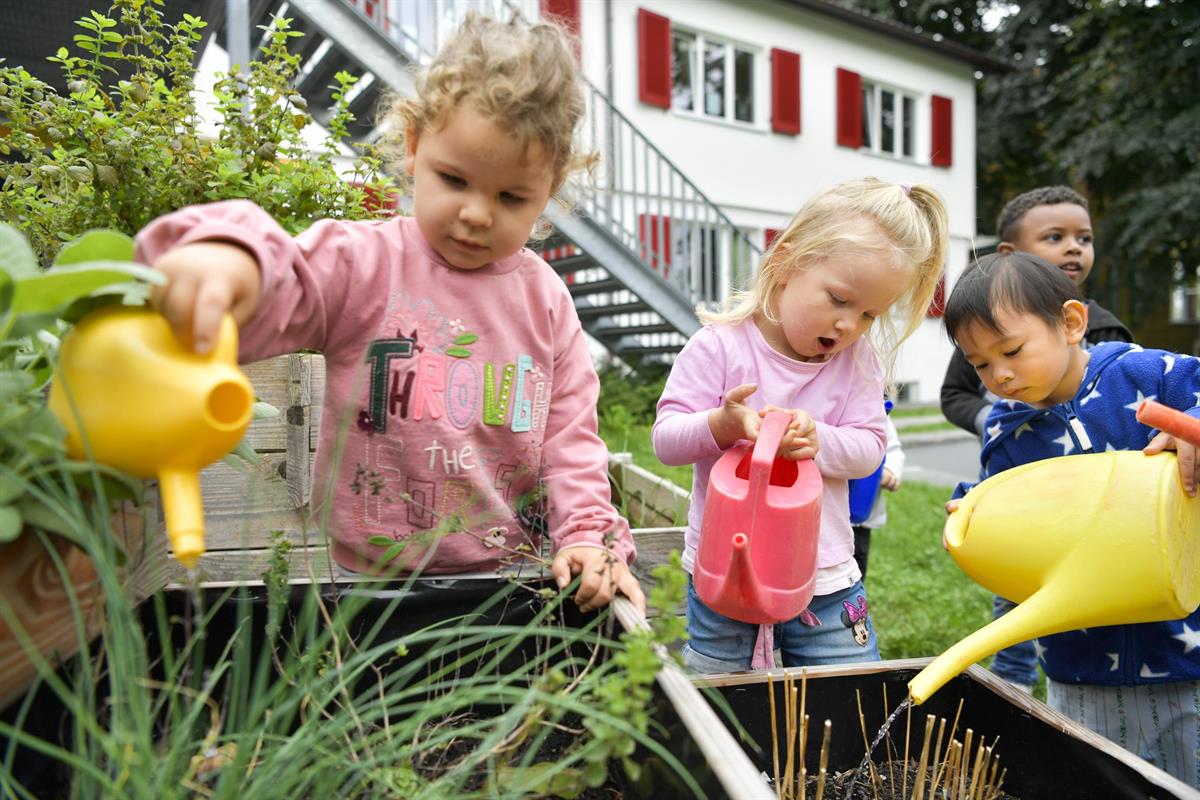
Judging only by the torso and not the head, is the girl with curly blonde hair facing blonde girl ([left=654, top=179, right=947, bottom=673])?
no

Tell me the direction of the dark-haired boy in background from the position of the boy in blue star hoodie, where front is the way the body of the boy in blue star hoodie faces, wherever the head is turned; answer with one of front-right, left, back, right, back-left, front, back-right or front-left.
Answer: back-right

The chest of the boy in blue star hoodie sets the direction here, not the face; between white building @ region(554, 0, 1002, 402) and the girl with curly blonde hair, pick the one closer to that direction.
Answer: the girl with curly blonde hair

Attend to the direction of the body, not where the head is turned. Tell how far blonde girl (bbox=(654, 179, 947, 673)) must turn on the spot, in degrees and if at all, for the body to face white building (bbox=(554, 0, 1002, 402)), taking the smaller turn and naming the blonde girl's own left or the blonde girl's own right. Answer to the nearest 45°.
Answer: approximately 180°

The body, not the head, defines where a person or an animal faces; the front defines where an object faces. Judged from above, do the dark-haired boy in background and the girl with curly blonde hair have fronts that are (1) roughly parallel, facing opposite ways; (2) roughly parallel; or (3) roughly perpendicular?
roughly parallel

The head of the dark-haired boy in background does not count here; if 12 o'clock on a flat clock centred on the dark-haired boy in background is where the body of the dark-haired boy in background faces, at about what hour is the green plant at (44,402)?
The green plant is roughly at 2 o'clock from the dark-haired boy in background.

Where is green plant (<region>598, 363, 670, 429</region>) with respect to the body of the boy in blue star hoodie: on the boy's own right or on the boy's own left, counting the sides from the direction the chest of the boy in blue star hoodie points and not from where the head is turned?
on the boy's own right

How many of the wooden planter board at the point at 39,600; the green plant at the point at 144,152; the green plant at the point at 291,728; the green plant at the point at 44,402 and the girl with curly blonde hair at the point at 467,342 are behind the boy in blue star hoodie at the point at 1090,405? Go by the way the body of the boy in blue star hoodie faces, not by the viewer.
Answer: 0

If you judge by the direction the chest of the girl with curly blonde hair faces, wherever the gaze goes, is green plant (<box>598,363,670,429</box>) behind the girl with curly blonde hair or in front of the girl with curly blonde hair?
behind

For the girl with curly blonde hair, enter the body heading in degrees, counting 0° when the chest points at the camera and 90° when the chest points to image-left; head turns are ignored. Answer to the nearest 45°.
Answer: approximately 0°

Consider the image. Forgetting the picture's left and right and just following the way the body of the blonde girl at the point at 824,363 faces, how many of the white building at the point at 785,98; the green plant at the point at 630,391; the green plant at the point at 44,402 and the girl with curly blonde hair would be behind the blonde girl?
2

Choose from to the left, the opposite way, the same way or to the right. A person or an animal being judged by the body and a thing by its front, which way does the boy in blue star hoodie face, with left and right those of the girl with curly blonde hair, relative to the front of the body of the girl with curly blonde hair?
to the right

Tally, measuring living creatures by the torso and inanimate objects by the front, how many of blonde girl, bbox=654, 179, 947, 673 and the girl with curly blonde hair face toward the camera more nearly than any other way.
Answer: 2

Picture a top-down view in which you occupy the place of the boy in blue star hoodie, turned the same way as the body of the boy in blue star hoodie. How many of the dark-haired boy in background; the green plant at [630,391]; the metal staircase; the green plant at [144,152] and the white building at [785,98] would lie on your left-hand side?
0

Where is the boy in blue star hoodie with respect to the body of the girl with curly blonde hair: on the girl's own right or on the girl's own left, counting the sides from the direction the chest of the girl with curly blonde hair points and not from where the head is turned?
on the girl's own left

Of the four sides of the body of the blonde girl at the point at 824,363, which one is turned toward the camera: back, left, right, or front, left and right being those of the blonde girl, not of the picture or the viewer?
front

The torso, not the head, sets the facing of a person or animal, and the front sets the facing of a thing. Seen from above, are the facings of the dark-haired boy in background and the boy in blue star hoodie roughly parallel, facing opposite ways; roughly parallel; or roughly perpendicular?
roughly perpendicular

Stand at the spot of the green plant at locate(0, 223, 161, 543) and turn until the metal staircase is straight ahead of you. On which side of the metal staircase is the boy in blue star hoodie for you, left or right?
right

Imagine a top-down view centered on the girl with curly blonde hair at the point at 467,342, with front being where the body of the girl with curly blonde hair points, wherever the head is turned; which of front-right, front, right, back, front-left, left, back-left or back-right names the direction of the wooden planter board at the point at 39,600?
front-right
